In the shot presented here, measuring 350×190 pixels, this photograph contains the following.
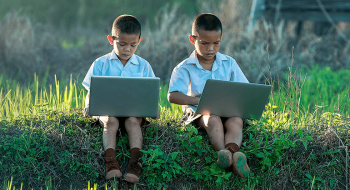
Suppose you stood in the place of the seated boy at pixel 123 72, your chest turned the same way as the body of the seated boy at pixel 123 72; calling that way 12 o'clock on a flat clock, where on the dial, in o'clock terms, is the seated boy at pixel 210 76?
the seated boy at pixel 210 76 is roughly at 9 o'clock from the seated boy at pixel 123 72.

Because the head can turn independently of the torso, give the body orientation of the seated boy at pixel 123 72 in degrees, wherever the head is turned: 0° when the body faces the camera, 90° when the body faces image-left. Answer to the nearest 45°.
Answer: approximately 0°

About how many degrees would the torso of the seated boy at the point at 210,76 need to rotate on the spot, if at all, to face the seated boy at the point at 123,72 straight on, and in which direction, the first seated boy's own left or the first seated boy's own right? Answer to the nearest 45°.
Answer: approximately 135° to the first seated boy's own right

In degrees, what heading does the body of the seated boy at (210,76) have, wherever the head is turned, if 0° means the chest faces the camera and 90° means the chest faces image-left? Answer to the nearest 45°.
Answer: approximately 315°
